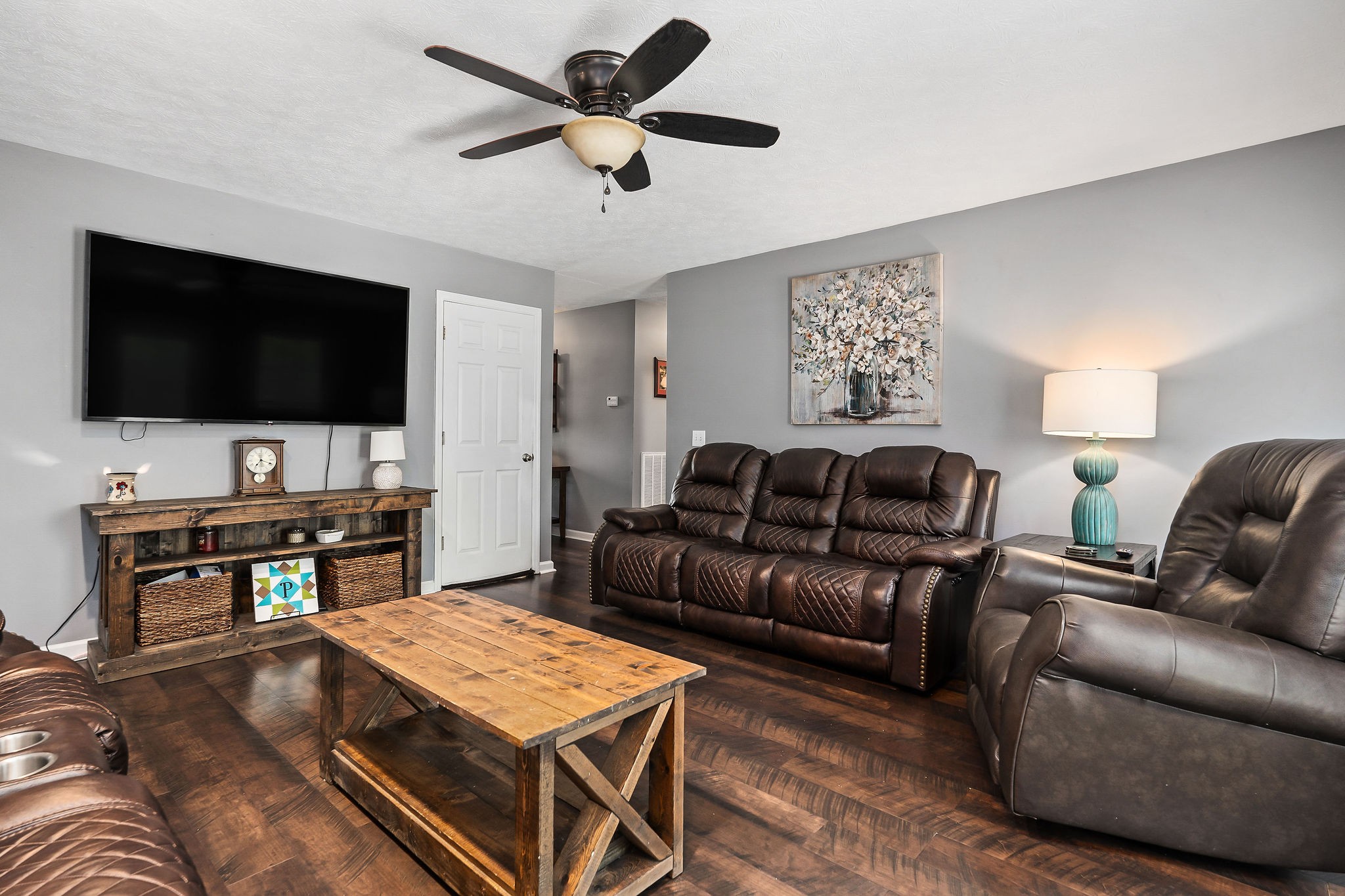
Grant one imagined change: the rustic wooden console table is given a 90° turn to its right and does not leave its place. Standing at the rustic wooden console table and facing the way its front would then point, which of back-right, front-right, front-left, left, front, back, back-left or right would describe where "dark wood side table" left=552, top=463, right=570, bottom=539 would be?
back

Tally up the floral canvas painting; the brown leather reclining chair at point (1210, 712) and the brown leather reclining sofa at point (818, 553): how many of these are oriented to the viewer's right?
0

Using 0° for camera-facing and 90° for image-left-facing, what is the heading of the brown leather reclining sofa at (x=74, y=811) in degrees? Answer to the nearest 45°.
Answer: approximately 270°

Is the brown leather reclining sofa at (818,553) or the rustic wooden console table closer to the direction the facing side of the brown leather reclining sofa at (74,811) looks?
the brown leather reclining sofa

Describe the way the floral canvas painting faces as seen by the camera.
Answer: facing the viewer and to the left of the viewer

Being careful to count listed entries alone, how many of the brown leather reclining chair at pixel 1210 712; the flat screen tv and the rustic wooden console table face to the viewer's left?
1

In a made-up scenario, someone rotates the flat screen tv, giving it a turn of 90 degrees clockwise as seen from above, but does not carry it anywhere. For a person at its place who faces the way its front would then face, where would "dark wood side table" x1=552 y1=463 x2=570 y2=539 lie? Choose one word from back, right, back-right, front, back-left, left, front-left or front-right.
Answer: back

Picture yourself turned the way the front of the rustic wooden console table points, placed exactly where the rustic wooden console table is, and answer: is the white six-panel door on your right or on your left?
on your left

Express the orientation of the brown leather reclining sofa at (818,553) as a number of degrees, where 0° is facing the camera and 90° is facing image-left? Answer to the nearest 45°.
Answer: approximately 45°

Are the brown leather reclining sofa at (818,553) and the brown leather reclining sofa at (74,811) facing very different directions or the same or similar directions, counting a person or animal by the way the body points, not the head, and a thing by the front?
very different directions

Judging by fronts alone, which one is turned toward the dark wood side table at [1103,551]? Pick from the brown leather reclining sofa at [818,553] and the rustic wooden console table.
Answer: the rustic wooden console table

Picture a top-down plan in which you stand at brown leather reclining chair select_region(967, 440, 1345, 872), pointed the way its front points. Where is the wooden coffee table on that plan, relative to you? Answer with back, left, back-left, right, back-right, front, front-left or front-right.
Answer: front-left

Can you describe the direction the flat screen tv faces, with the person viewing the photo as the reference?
facing the viewer and to the right of the viewer

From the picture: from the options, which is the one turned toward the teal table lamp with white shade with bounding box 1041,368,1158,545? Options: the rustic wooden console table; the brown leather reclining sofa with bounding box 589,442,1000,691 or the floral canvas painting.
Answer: the rustic wooden console table

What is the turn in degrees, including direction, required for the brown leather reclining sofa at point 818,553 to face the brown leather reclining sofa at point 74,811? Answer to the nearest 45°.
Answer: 0° — it already faces it

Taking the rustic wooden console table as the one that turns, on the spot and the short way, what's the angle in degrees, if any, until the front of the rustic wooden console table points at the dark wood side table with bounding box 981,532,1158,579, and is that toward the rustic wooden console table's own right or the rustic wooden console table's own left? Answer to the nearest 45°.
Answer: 0° — it already faces it

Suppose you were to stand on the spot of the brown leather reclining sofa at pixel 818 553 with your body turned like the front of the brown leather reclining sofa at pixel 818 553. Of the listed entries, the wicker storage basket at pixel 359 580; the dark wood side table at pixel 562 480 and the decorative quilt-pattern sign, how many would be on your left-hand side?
0

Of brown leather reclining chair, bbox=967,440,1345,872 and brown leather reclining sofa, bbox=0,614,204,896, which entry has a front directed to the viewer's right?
brown leather reclining sofa, bbox=0,614,204,896
